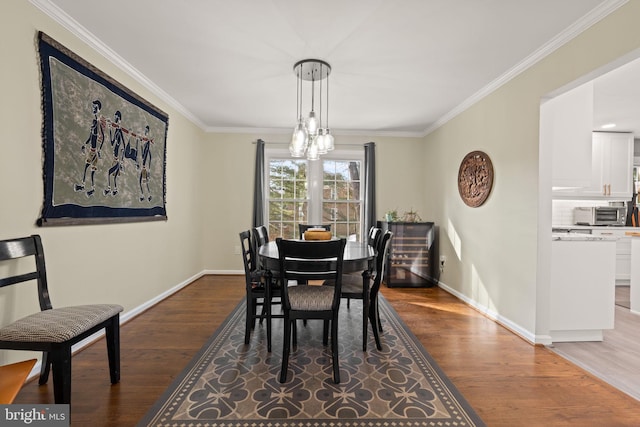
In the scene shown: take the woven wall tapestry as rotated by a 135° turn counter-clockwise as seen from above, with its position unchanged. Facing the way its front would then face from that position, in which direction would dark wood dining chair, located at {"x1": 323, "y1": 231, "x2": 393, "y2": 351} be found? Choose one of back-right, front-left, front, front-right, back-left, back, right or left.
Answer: back-right

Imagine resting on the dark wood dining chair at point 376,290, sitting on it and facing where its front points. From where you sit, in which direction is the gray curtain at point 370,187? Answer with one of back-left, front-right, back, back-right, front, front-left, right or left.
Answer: right

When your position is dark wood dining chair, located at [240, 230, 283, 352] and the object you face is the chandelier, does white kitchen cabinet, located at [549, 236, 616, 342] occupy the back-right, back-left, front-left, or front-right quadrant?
front-right

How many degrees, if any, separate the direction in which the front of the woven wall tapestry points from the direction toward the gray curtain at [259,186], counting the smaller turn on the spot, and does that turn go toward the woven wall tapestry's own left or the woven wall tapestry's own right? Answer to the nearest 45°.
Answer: approximately 90° to the woven wall tapestry's own left

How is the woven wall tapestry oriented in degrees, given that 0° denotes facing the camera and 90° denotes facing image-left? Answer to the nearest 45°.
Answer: approximately 315°

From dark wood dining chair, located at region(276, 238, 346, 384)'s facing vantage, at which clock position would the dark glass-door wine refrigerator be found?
The dark glass-door wine refrigerator is roughly at 1 o'clock from the dark wood dining chair.

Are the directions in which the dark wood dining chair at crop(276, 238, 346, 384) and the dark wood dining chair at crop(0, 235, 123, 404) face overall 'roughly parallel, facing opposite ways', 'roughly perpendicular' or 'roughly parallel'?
roughly perpendicular

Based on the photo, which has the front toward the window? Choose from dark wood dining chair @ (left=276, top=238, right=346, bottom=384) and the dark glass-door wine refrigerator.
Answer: the dark wood dining chair

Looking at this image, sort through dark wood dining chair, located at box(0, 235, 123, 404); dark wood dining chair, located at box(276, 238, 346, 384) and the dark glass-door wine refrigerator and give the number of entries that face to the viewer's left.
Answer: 0

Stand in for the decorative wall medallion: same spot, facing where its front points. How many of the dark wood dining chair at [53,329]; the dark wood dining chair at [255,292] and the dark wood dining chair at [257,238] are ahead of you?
3

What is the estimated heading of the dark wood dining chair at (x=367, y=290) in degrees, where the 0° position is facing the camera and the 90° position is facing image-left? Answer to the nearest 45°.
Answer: approximately 90°

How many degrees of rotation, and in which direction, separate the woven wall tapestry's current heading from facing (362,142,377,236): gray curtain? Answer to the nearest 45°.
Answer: approximately 45° to its left

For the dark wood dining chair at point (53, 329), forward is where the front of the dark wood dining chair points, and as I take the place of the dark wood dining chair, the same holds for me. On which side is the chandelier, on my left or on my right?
on my left

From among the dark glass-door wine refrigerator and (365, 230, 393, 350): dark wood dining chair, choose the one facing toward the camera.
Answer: the dark glass-door wine refrigerator

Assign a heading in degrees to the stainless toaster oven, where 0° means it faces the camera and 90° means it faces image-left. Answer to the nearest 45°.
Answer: approximately 315°

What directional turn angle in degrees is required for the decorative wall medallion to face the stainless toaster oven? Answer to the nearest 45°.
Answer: approximately 180°

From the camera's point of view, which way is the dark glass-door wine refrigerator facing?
toward the camera

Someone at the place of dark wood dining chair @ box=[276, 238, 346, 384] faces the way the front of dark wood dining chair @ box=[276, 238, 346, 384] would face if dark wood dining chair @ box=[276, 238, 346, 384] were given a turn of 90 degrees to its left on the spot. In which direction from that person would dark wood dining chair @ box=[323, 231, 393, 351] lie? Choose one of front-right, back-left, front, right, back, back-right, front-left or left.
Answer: back-right

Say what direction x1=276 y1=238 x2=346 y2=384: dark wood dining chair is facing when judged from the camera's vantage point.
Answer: facing away from the viewer

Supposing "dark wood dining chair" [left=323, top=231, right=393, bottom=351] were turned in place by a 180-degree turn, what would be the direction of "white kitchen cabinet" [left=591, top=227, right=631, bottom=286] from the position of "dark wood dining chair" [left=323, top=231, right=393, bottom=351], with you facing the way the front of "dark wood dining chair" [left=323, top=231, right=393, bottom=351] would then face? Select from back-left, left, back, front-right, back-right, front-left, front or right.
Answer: front-left

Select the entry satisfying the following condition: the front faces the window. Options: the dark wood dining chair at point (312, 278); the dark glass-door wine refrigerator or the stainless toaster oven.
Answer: the dark wood dining chair
